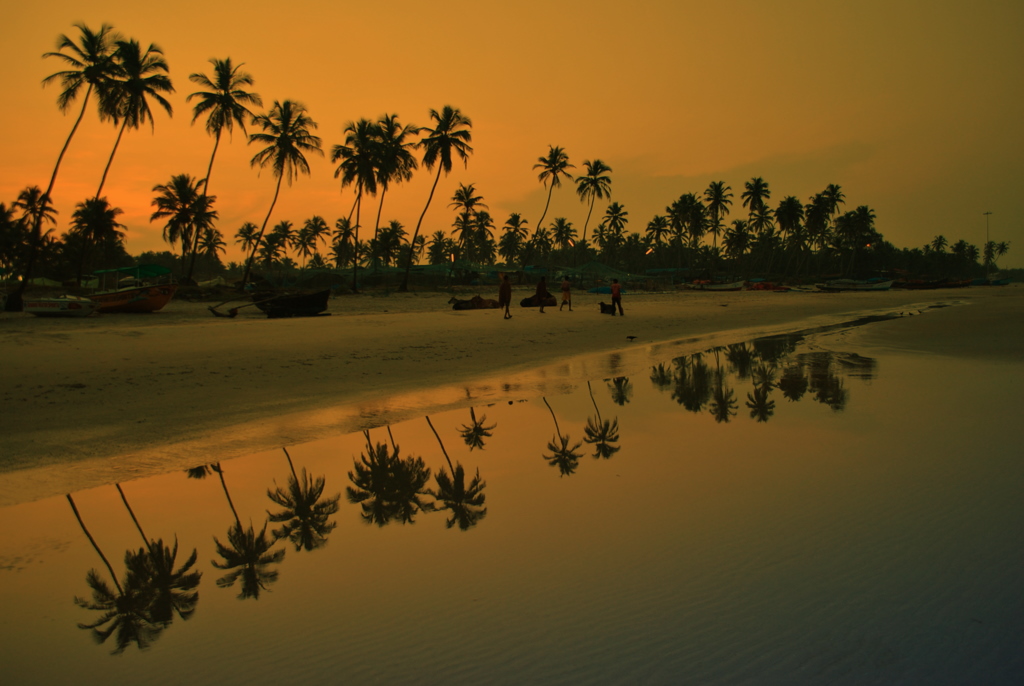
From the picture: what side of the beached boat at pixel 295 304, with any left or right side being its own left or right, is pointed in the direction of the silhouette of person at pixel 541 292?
front

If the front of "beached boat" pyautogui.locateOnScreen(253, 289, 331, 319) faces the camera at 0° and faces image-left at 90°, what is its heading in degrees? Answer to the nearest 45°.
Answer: approximately 270°

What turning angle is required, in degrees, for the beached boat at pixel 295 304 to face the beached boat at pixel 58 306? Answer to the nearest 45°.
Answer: approximately 180°
